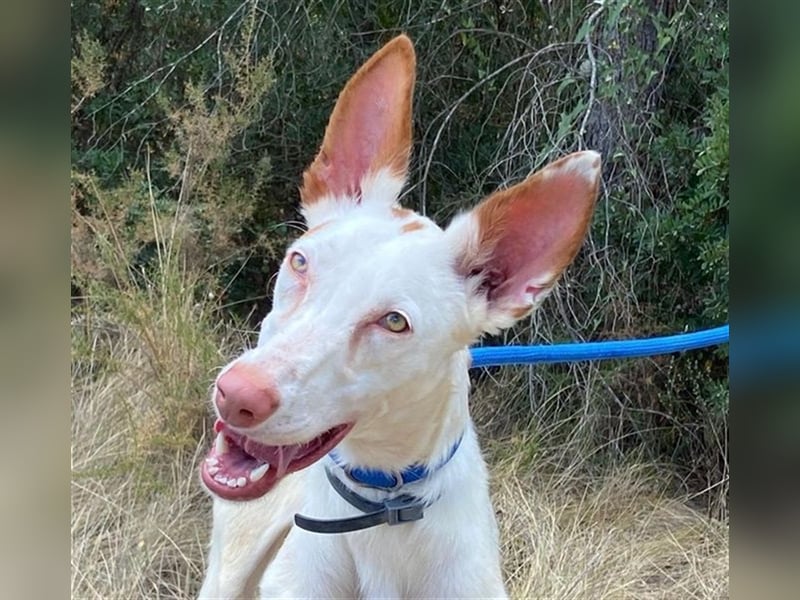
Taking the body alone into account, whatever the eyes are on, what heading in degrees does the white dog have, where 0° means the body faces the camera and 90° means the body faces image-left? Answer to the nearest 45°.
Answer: approximately 45°
